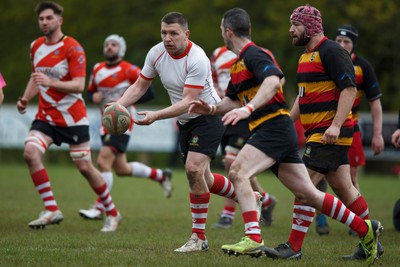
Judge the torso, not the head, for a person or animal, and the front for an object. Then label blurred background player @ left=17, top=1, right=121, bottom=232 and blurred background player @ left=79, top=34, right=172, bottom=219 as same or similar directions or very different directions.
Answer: same or similar directions

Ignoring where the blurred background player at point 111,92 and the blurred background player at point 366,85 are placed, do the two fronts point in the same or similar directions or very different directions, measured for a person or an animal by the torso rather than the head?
same or similar directions

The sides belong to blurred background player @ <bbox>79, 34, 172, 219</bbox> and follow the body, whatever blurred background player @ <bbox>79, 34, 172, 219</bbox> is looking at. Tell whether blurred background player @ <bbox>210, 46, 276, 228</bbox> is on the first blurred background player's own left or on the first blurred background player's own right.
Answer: on the first blurred background player's own left

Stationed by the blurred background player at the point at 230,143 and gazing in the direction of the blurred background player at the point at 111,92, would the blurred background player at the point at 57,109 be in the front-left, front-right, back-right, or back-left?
front-left

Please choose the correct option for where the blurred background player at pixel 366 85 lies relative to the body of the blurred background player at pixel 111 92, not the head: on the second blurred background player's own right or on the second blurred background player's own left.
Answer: on the second blurred background player's own left

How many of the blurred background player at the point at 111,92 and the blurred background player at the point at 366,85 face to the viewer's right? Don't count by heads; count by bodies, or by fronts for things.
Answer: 0

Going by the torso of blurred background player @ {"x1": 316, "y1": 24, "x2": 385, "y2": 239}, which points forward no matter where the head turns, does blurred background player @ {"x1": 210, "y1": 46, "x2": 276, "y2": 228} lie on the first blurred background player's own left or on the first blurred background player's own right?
on the first blurred background player's own right

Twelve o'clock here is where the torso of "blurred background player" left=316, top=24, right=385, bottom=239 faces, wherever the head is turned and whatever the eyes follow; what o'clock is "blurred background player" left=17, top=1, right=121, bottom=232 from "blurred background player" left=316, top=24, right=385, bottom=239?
"blurred background player" left=17, top=1, right=121, bottom=232 is roughly at 1 o'clock from "blurred background player" left=316, top=24, right=385, bottom=239.

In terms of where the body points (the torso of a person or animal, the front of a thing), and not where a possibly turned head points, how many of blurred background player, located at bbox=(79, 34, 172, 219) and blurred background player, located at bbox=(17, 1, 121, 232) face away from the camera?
0

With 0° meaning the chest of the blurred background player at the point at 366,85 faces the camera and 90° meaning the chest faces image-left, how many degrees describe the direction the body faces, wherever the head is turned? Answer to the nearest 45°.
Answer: approximately 45°

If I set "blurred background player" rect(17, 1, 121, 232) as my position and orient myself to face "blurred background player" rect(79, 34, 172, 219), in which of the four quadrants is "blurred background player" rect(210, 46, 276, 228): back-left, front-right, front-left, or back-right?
front-right

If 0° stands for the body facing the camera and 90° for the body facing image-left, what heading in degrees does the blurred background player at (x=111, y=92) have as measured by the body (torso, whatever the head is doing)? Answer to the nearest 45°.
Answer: approximately 45°

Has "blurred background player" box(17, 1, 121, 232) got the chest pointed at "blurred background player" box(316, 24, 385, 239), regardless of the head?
no
